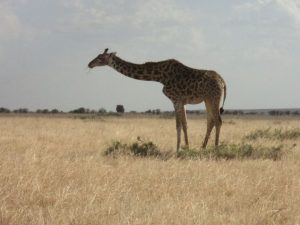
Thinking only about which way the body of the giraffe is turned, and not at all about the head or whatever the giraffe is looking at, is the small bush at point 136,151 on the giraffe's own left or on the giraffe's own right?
on the giraffe's own left

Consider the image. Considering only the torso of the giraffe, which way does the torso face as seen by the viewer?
to the viewer's left

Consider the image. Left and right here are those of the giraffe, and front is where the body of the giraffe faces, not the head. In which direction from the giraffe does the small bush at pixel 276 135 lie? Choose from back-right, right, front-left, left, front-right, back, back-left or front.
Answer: back-right

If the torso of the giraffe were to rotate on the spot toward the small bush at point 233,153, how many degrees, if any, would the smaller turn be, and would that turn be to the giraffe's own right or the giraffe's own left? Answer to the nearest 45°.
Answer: approximately 135° to the giraffe's own left
